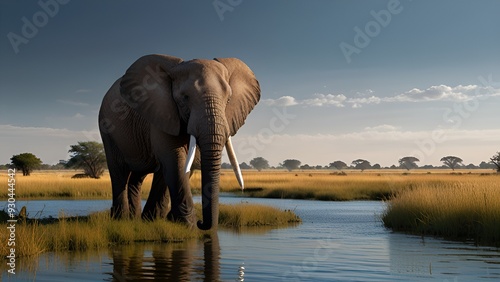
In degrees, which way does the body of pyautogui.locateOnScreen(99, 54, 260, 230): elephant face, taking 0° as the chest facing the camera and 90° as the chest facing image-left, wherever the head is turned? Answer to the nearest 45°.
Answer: approximately 315°
